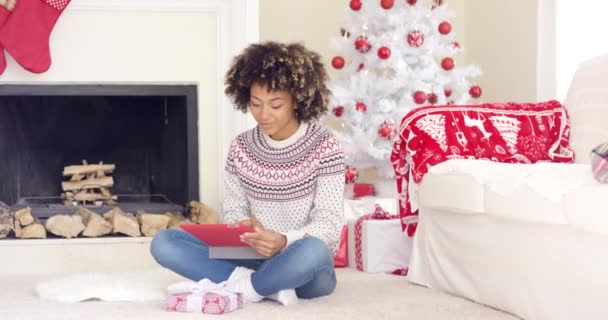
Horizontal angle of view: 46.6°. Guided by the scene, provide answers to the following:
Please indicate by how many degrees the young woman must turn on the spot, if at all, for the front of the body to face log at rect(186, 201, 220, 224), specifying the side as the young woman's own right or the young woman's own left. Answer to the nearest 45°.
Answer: approximately 135° to the young woman's own right

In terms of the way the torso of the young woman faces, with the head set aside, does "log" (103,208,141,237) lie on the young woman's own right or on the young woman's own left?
on the young woman's own right

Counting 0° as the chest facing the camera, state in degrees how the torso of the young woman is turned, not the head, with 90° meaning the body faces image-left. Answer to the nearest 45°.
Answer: approximately 45°

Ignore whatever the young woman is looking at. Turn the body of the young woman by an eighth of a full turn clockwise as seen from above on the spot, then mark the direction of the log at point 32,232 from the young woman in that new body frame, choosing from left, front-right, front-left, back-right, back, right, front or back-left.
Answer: front-right

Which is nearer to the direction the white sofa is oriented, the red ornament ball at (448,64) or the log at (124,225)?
the log

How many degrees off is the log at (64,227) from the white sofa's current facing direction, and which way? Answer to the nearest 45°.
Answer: approximately 45° to its right

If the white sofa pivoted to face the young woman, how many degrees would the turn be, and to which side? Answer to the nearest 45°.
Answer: approximately 45° to its right

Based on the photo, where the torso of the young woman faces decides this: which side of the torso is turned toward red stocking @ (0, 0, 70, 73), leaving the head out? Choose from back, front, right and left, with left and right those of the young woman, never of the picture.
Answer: right

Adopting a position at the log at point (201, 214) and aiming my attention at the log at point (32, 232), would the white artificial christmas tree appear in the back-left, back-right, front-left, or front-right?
back-right
